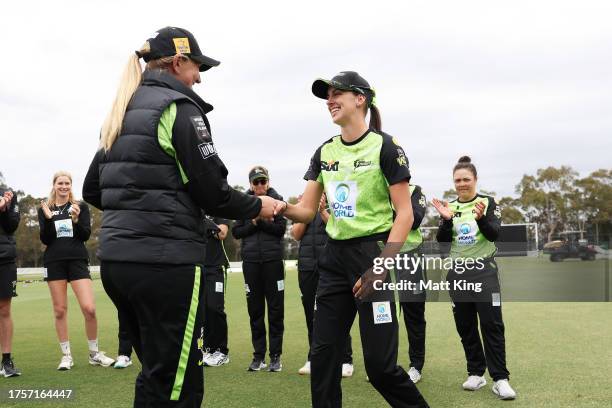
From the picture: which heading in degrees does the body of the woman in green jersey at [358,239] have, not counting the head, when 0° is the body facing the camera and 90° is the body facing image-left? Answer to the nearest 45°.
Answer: approximately 45°

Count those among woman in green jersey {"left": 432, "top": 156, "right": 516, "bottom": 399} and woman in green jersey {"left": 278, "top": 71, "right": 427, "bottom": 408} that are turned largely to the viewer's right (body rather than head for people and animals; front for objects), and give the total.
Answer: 0

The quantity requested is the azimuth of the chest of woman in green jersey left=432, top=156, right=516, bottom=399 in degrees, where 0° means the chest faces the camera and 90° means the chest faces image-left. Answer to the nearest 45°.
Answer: approximately 0°

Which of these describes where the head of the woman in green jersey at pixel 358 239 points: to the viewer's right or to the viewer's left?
to the viewer's left

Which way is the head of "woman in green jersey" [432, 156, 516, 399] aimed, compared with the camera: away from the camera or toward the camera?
toward the camera

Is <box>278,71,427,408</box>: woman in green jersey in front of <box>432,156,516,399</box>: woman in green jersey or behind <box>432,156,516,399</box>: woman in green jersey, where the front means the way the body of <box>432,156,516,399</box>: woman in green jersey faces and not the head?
in front

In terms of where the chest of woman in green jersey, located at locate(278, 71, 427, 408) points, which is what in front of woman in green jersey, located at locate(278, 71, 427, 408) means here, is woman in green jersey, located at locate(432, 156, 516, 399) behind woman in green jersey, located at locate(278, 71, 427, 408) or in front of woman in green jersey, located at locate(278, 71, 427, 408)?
behind
